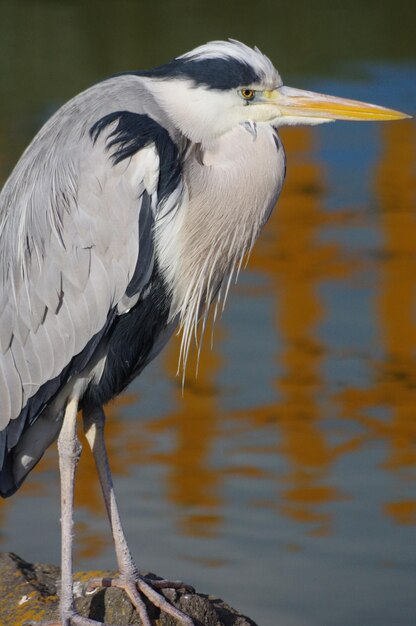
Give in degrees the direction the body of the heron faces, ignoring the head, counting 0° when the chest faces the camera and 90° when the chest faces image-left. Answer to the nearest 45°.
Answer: approximately 270°
